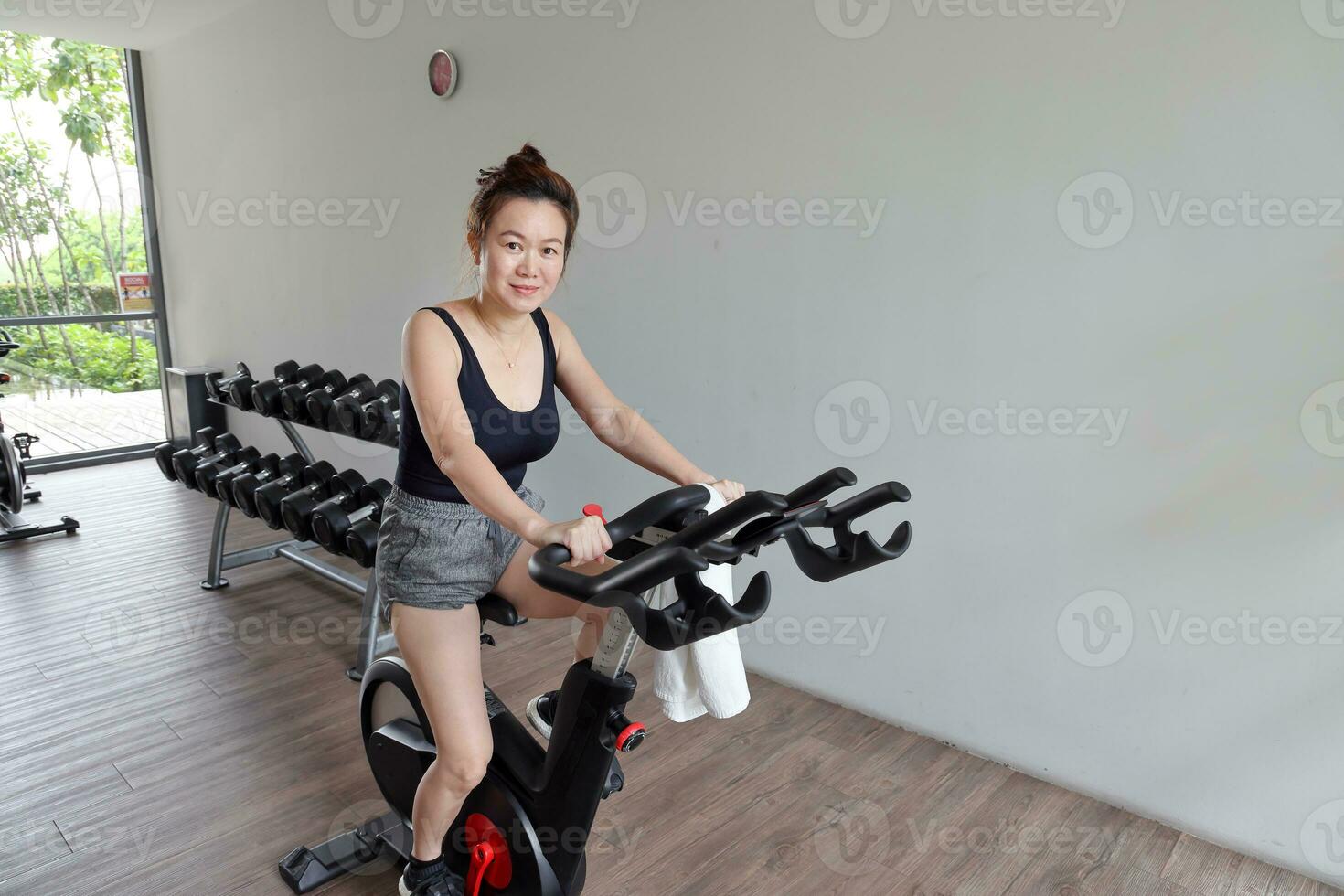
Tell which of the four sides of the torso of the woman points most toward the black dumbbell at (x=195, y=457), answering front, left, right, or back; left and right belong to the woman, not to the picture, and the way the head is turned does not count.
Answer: back

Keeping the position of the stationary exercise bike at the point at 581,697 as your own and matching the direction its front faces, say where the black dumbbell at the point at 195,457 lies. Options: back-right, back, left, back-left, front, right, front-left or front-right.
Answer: back

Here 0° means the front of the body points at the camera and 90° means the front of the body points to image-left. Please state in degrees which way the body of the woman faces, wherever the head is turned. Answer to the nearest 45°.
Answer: approximately 315°

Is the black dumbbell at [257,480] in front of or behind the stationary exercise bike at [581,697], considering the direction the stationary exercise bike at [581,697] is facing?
behind

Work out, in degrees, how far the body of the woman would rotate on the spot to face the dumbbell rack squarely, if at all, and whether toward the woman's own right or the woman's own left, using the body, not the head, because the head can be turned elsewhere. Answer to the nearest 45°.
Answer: approximately 180°

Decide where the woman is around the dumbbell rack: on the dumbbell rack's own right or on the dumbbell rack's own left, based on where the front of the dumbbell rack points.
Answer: on the dumbbell rack's own left

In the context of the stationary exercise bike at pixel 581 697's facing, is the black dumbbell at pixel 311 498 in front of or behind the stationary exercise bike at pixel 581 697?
behind

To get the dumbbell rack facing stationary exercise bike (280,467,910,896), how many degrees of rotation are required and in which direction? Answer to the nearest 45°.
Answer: approximately 45° to its left

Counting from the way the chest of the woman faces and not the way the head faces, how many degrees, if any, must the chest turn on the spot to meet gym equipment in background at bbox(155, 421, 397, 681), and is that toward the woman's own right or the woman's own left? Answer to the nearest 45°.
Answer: approximately 180°
